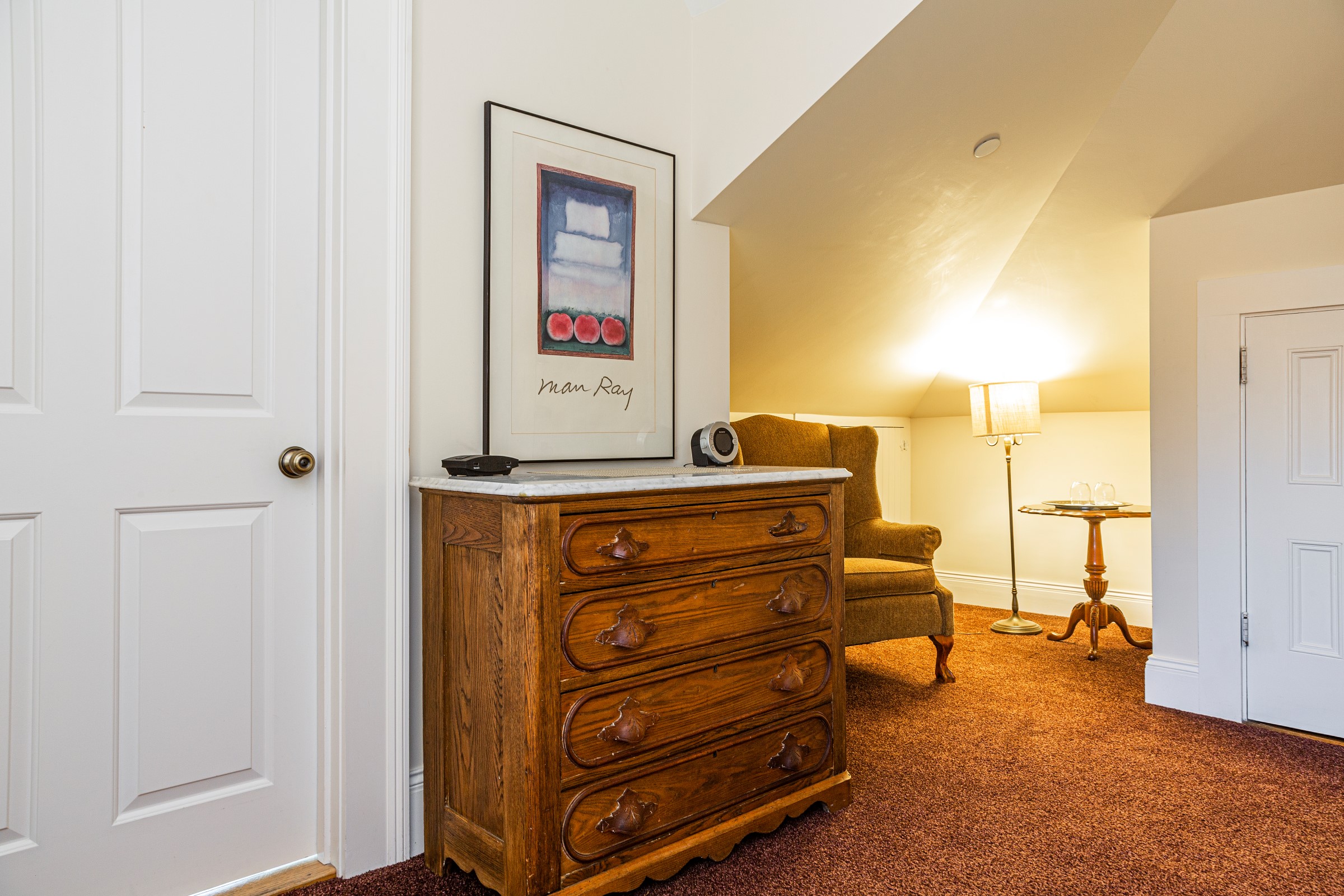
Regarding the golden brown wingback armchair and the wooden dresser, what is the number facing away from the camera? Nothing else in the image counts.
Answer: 0

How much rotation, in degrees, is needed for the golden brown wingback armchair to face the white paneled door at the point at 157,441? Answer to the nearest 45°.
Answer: approximately 90° to its right

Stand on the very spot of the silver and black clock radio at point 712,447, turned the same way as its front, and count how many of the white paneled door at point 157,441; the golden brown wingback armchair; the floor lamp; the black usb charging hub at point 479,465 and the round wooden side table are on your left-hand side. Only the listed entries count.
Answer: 3

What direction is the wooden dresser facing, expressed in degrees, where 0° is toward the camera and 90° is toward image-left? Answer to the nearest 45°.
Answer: approximately 315°

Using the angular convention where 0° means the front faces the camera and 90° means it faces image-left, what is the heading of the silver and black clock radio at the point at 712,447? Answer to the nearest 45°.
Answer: approximately 315°

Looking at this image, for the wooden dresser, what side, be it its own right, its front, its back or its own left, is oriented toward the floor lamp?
left

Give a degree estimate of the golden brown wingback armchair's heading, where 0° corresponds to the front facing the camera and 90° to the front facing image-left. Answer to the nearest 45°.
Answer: approximately 315°
